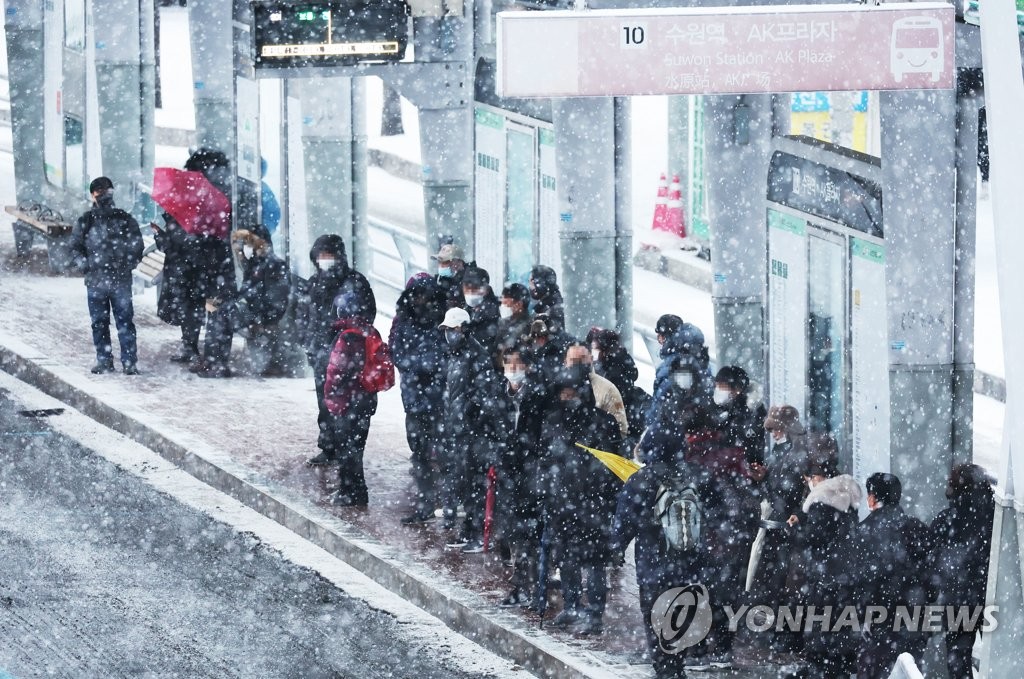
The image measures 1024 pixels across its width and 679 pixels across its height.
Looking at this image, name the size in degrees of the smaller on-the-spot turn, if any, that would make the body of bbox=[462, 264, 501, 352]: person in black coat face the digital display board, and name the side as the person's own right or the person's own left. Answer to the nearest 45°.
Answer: approximately 90° to the person's own right

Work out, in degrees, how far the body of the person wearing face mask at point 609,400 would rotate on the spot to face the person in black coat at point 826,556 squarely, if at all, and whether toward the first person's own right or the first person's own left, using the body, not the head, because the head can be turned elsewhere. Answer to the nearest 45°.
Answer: approximately 90° to the first person's own left

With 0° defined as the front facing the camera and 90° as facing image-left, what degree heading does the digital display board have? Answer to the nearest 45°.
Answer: approximately 0°

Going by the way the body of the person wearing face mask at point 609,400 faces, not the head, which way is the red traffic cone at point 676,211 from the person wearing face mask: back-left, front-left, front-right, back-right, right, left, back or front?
back-right

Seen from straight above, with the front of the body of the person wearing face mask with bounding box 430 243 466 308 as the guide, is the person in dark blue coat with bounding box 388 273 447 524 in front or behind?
in front

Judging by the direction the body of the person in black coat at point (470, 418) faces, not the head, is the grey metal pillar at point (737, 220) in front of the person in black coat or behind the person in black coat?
behind

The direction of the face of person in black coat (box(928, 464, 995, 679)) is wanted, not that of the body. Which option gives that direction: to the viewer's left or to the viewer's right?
to the viewer's left

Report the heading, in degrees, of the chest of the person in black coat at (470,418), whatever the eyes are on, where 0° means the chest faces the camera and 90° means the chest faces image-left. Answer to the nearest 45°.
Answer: approximately 45°

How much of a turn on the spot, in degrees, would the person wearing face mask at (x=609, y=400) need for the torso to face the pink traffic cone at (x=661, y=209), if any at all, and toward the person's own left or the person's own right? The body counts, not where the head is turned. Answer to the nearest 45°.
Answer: approximately 135° to the person's own right
